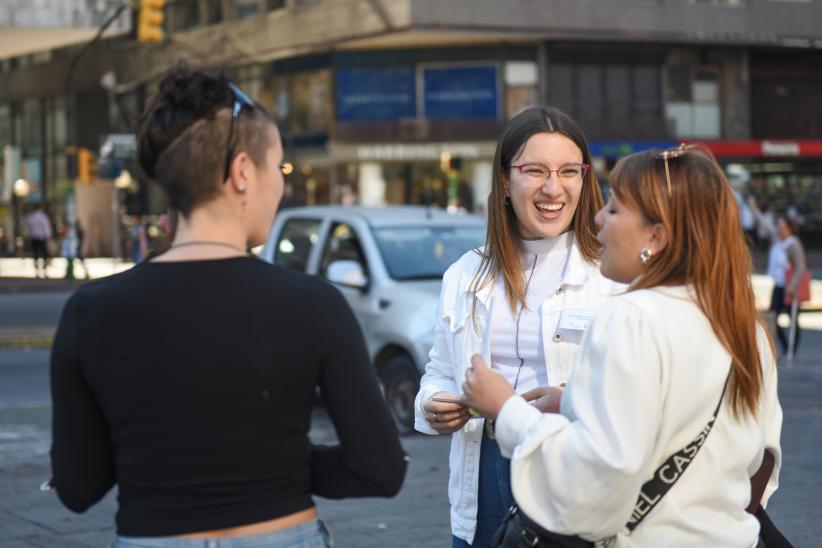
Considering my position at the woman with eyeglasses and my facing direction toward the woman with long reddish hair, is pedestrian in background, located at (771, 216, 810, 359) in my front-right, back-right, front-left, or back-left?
back-left

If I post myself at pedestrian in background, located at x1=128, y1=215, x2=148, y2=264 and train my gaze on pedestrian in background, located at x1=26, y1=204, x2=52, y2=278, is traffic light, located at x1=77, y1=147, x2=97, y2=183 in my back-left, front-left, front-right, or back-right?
front-left

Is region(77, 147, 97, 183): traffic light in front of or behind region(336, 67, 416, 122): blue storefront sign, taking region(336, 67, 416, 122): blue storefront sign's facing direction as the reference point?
in front

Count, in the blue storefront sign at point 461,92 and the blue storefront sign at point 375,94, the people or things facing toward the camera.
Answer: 2

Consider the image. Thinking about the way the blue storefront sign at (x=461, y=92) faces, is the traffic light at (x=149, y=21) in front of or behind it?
in front

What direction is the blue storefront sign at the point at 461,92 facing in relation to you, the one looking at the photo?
facing the viewer

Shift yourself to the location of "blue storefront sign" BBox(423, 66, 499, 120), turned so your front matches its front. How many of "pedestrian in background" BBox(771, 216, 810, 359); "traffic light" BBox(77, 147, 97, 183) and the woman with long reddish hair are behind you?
0

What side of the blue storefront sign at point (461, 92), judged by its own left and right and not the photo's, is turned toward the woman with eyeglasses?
front

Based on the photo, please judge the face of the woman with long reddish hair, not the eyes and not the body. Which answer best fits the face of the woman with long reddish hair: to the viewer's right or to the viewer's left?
to the viewer's left

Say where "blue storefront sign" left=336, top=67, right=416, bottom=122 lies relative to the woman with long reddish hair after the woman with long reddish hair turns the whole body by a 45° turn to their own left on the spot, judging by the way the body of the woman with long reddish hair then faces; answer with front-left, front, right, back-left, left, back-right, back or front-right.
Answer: right

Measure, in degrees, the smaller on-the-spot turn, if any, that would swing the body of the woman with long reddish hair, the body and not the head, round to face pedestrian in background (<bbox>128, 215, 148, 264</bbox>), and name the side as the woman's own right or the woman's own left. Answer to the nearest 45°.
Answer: approximately 45° to the woman's own right

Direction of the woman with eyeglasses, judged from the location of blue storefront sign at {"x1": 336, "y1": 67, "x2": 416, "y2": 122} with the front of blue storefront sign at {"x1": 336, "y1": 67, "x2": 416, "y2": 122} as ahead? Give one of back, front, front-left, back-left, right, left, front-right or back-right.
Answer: front

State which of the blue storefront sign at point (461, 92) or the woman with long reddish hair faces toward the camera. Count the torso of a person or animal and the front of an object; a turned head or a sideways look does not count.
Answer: the blue storefront sign

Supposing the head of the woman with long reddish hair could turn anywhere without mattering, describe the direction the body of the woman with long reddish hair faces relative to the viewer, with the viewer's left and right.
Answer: facing away from the viewer and to the left of the viewer

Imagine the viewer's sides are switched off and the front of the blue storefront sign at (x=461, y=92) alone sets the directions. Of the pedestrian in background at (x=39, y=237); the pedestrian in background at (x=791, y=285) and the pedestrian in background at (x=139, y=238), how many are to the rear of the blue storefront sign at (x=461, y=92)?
0

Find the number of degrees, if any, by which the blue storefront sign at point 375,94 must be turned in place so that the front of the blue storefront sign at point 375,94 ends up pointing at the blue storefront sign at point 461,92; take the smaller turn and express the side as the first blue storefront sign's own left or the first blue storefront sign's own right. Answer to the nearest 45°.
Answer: approximately 90° to the first blue storefront sign's own left

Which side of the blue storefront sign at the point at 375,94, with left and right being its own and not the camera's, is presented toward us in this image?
front

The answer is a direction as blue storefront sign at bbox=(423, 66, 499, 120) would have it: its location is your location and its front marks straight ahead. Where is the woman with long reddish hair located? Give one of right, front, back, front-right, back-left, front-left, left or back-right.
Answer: front

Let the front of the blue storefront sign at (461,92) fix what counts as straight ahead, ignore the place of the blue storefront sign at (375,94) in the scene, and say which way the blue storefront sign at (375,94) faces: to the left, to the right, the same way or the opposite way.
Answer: the same way
